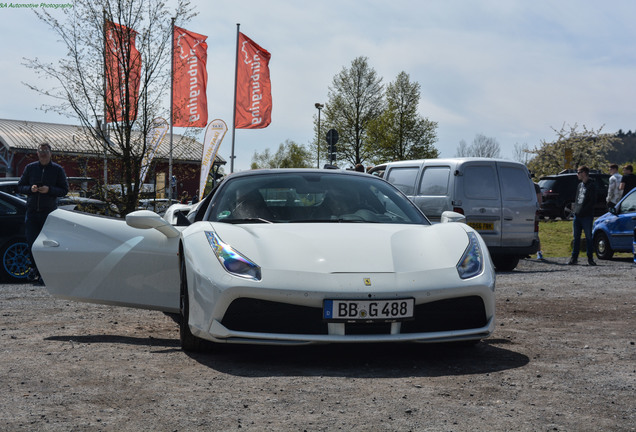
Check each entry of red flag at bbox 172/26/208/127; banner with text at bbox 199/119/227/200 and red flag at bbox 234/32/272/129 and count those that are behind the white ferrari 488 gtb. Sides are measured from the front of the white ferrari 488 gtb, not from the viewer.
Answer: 3

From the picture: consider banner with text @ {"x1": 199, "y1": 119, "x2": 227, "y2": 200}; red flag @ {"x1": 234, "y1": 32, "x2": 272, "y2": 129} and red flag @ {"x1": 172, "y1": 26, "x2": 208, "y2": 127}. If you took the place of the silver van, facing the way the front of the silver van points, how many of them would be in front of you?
3

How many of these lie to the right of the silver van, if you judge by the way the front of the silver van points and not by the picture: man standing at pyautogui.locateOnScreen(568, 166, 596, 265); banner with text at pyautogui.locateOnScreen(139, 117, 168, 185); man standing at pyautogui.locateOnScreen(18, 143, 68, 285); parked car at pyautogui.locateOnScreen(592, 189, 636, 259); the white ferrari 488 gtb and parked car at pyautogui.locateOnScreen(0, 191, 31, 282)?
2

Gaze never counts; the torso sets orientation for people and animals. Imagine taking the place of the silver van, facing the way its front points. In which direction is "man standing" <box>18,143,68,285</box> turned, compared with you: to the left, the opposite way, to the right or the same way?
the opposite way

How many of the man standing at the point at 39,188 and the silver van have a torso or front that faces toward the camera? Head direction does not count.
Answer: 1

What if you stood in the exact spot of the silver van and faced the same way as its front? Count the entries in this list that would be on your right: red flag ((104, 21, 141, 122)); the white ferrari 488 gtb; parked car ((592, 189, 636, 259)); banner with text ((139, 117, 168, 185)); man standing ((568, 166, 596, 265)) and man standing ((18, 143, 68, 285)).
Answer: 2

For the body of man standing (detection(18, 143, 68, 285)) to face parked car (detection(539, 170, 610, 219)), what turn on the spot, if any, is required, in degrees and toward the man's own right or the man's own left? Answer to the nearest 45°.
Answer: approximately 135° to the man's own left

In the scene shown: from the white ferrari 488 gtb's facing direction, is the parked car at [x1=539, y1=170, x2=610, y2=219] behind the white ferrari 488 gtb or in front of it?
behind

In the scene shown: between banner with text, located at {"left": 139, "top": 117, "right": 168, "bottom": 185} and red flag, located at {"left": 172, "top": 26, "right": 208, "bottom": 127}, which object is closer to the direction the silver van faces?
the red flag

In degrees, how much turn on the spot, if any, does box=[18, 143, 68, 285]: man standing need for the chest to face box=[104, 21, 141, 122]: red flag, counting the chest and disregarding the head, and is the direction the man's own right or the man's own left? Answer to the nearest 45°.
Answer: approximately 180°

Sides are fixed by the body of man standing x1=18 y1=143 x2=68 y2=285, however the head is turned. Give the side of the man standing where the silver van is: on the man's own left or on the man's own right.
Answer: on the man's own left

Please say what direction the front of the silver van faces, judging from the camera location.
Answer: facing away from the viewer and to the left of the viewer
